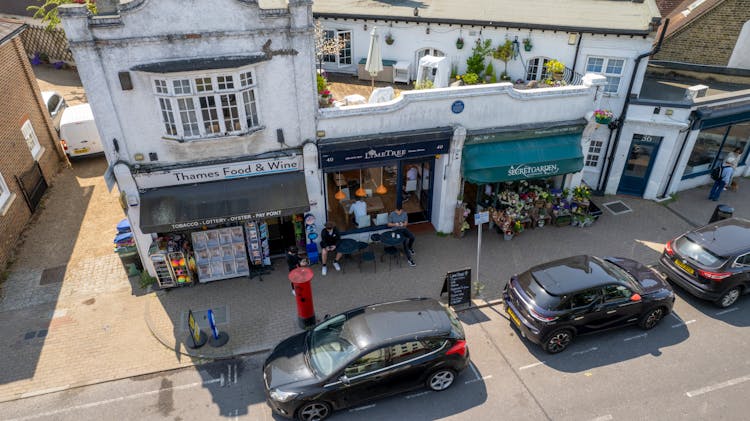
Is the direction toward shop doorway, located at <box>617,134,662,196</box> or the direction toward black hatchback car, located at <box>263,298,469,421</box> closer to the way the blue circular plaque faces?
the black hatchback car

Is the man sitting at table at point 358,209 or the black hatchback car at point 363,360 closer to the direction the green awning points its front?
the black hatchback car

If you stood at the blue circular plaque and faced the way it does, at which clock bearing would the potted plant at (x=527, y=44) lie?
The potted plant is roughly at 7 o'clock from the blue circular plaque.

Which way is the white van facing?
away from the camera

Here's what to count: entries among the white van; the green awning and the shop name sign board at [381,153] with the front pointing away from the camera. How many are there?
1

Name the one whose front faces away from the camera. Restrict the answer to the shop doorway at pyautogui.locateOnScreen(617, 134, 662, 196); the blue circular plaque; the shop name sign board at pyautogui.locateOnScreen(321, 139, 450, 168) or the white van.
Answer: the white van

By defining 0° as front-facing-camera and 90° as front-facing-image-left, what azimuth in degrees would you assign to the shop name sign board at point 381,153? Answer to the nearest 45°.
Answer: approximately 0°

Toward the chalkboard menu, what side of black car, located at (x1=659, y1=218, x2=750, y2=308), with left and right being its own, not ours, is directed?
back

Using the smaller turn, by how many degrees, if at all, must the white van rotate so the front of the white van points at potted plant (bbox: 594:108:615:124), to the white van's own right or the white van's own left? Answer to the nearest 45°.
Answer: approximately 135° to the white van's own right

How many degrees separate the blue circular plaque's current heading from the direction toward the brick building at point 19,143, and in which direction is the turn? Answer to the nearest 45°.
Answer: approximately 90° to its right

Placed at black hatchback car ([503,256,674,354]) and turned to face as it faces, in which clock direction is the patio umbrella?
The patio umbrella is roughly at 8 o'clock from the black hatchback car.

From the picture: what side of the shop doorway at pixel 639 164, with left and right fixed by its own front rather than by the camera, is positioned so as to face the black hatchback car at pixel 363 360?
front

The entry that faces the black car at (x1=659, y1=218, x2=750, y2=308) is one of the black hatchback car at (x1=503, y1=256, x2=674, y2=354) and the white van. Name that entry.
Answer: the black hatchback car

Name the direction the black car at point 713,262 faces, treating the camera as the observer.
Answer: facing away from the viewer and to the right of the viewer
